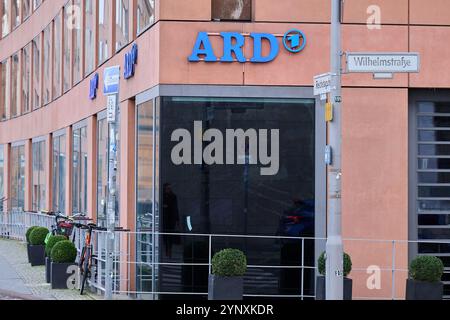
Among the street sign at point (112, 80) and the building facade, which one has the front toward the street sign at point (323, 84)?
the building facade

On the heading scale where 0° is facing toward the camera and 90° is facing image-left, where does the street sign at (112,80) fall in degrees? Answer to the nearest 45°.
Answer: approximately 45°

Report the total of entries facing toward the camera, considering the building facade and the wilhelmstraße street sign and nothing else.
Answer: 2

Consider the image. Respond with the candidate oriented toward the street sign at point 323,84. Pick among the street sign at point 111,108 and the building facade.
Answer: the building facade

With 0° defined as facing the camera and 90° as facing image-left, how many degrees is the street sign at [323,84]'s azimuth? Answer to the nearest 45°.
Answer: approximately 45°

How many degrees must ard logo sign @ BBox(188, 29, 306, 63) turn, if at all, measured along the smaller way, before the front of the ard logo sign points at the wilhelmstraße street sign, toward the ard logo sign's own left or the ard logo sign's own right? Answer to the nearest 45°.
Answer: approximately 45° to the ard logo sign's own left

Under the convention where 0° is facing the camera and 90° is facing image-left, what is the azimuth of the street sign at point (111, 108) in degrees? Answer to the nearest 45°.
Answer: approximately 45°
